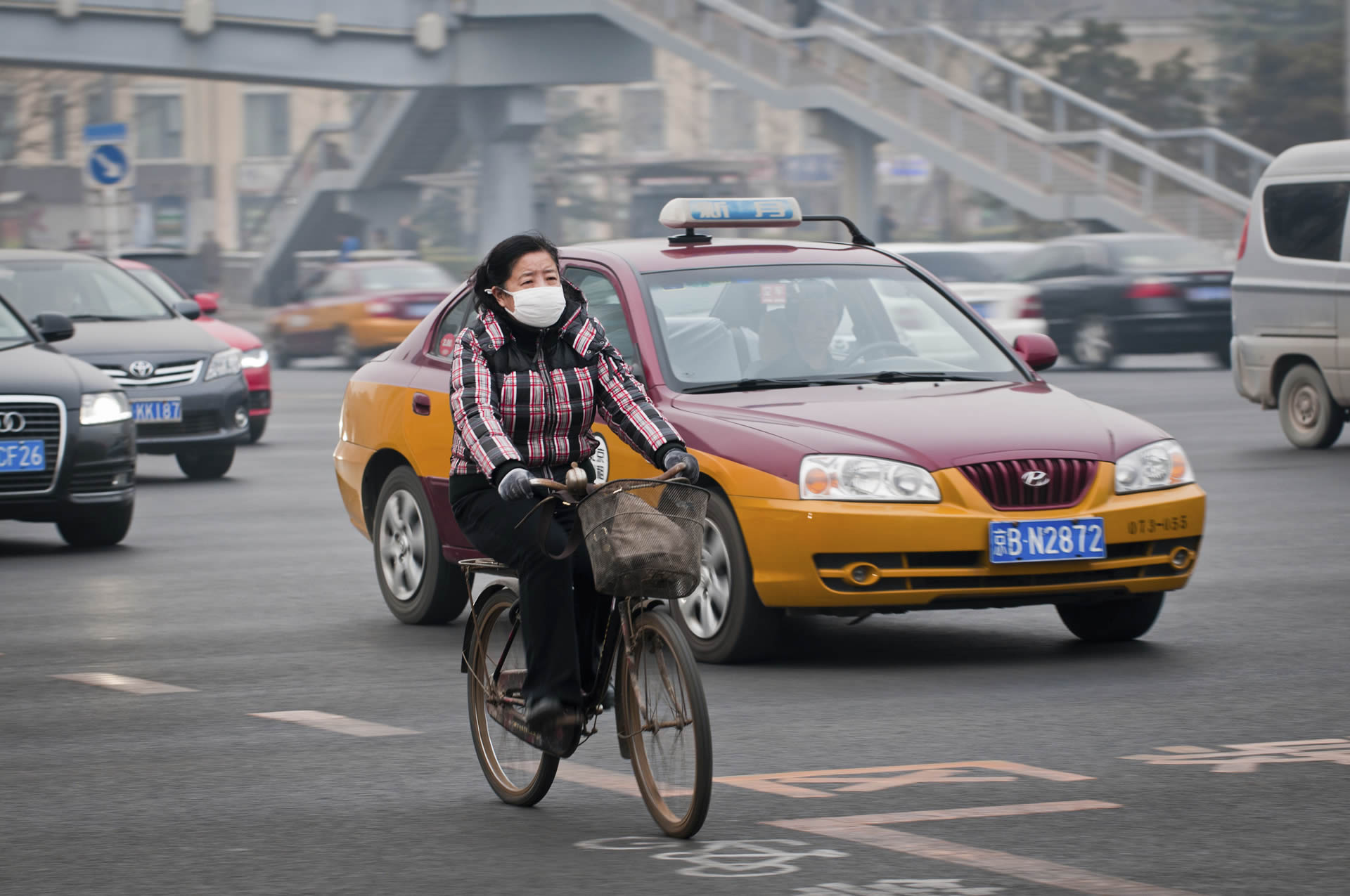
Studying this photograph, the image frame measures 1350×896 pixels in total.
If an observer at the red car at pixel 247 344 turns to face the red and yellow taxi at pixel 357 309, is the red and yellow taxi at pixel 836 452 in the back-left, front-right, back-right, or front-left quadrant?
back-right

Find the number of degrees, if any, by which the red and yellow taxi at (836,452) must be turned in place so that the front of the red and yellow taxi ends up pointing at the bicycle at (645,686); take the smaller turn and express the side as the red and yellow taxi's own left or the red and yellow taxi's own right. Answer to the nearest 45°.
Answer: approximately 45° to the red and yellow taxi's own right

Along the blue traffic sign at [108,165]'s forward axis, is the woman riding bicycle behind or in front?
in front

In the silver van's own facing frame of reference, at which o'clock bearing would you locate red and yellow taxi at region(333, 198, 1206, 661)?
The red and yellow taxi is roughly at 2 o'clock from the silver van.

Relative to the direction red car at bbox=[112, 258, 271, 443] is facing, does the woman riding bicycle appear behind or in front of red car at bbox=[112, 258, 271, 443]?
in front

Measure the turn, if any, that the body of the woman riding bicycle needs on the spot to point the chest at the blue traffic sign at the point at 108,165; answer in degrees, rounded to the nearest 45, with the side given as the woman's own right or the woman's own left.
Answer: approximately 135° to the woman's own left

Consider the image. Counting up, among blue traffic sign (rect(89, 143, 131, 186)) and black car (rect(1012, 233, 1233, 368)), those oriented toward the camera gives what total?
1

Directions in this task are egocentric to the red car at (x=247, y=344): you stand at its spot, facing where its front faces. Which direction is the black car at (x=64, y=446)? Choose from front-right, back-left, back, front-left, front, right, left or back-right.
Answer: front-right

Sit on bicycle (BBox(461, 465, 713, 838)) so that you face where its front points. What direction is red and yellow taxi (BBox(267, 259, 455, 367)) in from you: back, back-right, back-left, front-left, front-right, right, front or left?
back-left

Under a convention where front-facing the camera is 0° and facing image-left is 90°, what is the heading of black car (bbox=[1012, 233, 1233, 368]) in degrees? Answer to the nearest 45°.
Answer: approximately 135°

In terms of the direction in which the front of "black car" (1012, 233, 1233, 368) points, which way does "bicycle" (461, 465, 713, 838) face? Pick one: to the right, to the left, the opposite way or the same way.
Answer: the opposite way

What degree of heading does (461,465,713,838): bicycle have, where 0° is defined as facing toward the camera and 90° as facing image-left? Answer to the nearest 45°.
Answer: approximately 315°

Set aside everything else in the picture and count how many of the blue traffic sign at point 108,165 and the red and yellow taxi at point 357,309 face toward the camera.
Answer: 1

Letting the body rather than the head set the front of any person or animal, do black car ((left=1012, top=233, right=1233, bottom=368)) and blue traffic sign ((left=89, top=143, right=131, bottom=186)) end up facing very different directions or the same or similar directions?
very different directions

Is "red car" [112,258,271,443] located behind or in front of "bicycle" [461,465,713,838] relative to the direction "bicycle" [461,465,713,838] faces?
behind
